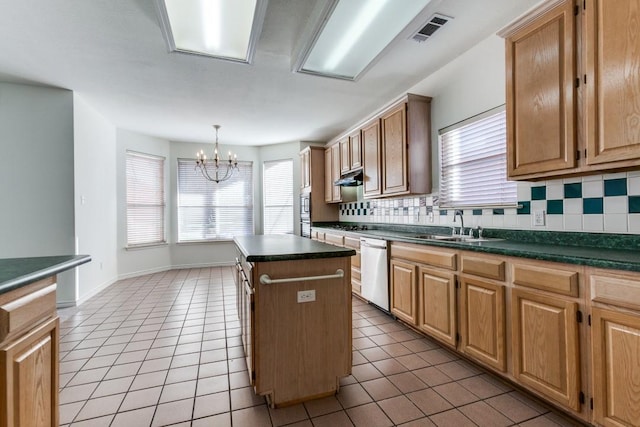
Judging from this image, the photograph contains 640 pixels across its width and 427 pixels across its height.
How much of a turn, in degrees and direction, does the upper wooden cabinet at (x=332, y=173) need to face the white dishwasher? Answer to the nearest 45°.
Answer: approximately 90° to its left

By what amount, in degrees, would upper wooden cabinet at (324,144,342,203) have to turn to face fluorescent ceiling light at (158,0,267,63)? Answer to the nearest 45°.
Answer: approximately 90° to its left

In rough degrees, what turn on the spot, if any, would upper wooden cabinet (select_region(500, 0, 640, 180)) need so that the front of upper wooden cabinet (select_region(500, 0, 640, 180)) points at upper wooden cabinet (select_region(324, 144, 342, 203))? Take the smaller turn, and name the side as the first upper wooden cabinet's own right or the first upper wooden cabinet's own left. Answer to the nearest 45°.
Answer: approximately 90° to the first upper wooden cabinet's own right

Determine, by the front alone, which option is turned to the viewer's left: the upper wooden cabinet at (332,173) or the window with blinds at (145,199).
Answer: the upper wooden cabinet

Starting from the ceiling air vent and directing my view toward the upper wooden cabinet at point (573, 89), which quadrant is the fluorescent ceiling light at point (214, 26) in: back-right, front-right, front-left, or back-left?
back-right

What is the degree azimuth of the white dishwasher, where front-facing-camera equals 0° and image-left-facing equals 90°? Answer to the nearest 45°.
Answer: approximately 45°

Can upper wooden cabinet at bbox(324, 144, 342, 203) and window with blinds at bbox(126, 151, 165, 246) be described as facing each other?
yes

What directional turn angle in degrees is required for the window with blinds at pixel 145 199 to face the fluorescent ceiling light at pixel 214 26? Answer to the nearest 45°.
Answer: approximately 45° to its right

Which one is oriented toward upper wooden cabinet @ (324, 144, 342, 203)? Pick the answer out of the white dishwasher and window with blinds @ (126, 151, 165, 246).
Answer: the window with blinds

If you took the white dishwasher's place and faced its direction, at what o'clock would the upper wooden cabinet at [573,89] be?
The upper wooden cabinet is roughly at 9 o'clock from the white dishwasher.

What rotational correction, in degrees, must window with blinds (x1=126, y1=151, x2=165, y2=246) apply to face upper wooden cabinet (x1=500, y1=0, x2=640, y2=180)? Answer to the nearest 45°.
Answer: approximately 45° to its right

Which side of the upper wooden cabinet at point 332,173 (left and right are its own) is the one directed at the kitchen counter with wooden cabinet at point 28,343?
left

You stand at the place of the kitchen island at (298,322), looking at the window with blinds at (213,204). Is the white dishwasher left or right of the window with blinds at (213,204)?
right

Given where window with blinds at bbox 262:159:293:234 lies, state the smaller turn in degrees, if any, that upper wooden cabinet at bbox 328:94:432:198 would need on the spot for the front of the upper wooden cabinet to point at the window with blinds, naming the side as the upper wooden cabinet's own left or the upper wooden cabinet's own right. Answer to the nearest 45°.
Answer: approximately 90° to the upper wooden cabinet's own right

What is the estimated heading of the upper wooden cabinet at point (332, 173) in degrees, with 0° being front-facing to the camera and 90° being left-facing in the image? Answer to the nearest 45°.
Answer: approximately 90°

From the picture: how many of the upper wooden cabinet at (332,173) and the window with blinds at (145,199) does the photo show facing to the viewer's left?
1

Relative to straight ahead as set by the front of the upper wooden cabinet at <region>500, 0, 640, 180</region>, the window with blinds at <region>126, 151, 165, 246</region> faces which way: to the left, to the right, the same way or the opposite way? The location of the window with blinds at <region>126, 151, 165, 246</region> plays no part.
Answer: the opposite way
